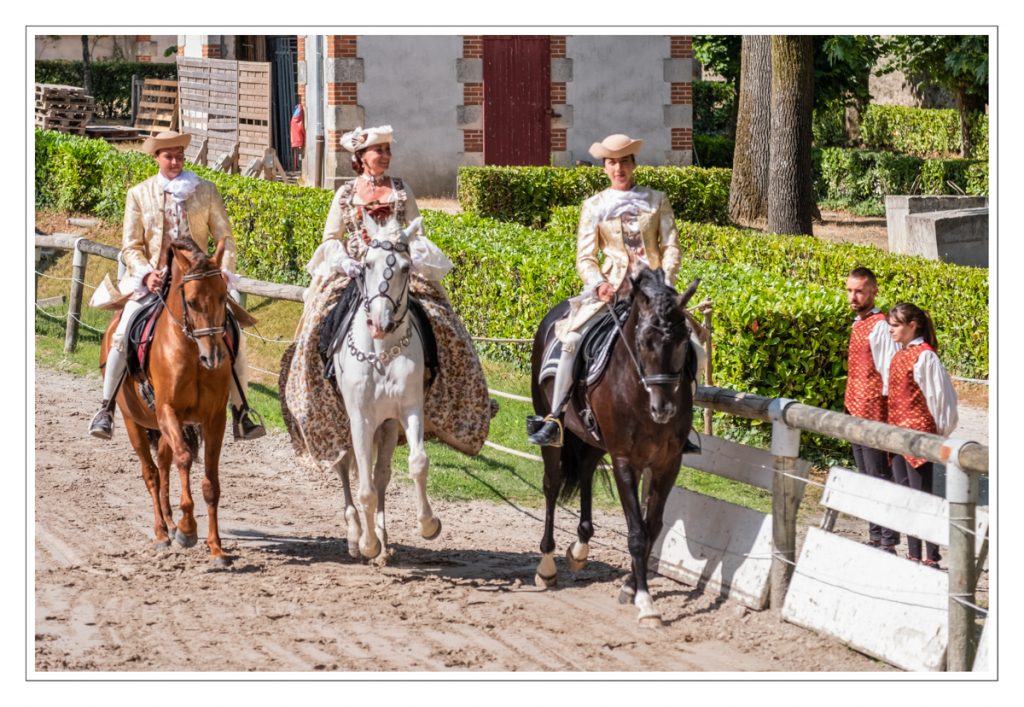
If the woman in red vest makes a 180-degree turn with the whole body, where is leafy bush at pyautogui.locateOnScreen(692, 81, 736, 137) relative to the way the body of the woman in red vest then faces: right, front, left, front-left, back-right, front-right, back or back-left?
front-left

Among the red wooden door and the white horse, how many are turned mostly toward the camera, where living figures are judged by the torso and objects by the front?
2

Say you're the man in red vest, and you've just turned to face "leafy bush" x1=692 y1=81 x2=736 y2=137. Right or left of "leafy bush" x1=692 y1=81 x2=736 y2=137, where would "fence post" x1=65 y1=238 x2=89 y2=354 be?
left

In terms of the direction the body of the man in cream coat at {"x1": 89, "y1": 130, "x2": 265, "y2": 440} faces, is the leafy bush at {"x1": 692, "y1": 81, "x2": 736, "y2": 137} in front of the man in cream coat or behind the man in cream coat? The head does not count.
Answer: behind

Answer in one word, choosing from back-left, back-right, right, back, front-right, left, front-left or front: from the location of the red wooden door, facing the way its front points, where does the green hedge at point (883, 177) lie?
back-left

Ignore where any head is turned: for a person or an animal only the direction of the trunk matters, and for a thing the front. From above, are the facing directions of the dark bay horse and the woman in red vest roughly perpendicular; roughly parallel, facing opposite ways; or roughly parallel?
roughly perpendicular

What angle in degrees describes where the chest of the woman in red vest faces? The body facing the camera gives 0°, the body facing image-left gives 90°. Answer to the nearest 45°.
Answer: approximately 45°

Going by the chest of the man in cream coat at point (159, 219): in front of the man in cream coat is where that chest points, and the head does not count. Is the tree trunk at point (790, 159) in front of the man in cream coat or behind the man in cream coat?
behind
